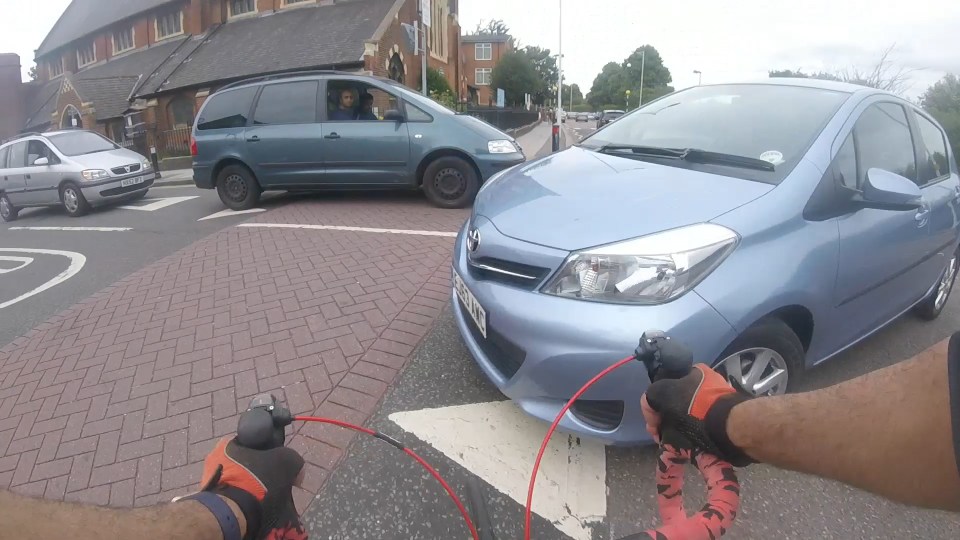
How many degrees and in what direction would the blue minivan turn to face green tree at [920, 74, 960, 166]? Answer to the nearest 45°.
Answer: approximately 45° to its left

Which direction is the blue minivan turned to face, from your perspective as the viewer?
facing to the right of the viewer

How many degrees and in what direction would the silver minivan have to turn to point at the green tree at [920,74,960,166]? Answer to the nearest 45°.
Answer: approximately 45° to its left

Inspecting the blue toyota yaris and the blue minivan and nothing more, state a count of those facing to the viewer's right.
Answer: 1

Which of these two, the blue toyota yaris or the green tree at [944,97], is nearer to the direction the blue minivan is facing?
the green tree

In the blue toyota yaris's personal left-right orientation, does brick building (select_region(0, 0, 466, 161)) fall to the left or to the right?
on its right

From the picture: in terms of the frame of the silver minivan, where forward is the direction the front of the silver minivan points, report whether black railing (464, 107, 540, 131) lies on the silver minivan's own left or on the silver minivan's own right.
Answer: on the silver minivan's own left

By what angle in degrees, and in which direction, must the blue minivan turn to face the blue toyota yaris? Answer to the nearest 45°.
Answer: approximately 90° to its right

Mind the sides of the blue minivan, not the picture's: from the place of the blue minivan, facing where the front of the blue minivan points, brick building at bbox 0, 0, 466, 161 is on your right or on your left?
on your left

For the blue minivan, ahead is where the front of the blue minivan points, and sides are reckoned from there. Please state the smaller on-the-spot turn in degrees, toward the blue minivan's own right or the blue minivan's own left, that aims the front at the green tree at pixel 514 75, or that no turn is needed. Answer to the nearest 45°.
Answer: approximately 90° to the blue minivan's own left
